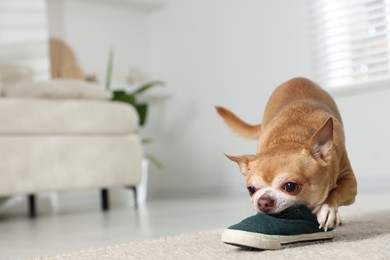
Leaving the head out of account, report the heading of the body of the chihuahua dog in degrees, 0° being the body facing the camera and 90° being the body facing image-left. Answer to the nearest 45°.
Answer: approximately 0°

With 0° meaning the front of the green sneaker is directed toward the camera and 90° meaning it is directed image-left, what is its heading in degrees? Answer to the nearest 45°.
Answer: approximately 45°

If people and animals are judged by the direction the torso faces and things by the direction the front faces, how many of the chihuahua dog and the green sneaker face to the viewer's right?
0

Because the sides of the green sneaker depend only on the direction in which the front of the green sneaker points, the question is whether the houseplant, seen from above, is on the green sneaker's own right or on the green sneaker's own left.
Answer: on the green sneaker's own right

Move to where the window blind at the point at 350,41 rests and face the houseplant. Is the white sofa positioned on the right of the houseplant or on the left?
left

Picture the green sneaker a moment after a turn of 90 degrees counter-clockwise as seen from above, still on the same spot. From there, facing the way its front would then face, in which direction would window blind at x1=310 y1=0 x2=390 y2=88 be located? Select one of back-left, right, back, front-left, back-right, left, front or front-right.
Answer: back-left

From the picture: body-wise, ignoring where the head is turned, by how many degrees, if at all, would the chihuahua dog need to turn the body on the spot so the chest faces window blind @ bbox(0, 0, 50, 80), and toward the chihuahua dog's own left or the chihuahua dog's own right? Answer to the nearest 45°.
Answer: approximately 135° to the chihuahua dog's own right
